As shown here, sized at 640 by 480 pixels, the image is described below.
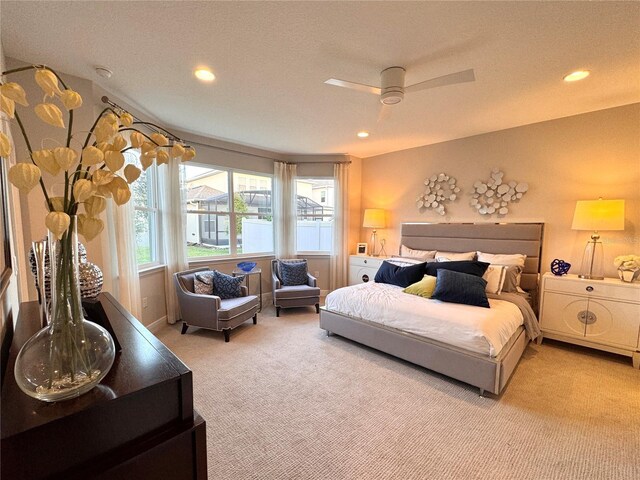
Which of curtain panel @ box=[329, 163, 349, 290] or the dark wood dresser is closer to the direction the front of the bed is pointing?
the dark wood dresser

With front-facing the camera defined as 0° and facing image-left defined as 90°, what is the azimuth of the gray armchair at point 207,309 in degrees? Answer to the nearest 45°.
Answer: approximately 315°

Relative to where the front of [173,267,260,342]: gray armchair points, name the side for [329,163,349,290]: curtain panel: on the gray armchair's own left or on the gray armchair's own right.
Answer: on the gray armchair's own left

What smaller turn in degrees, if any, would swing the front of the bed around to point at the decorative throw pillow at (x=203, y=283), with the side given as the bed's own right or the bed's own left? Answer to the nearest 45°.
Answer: approximately 45° to the bed's own right

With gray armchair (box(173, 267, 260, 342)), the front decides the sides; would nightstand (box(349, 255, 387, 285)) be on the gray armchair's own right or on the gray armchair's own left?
on the gray armchair's own left

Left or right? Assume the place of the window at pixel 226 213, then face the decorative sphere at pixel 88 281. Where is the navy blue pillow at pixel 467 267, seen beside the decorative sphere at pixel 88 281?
left

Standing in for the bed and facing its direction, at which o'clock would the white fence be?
The white fence is roughly at 4 o'clock from the bed.
